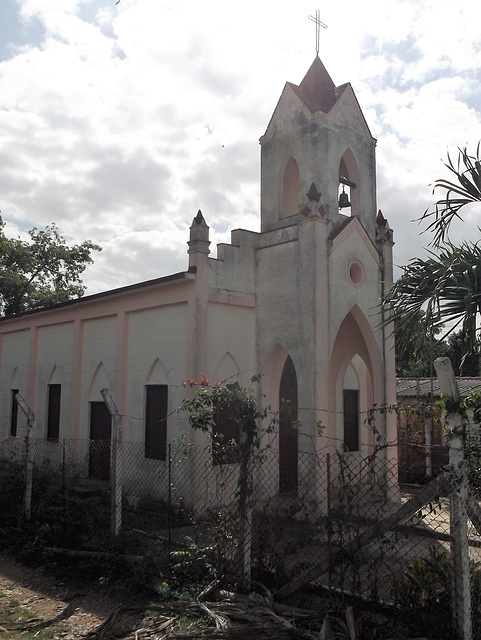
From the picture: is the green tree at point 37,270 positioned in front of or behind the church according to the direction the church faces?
behind

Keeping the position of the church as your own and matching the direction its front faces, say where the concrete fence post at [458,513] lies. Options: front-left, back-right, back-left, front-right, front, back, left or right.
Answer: front-right

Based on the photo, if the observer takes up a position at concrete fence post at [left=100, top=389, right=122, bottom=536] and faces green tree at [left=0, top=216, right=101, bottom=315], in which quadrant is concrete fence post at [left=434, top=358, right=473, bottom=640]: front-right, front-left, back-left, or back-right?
back-right

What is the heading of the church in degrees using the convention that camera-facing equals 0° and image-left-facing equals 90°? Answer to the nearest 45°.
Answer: approximately 315°

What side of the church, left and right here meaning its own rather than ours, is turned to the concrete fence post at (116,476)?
right
